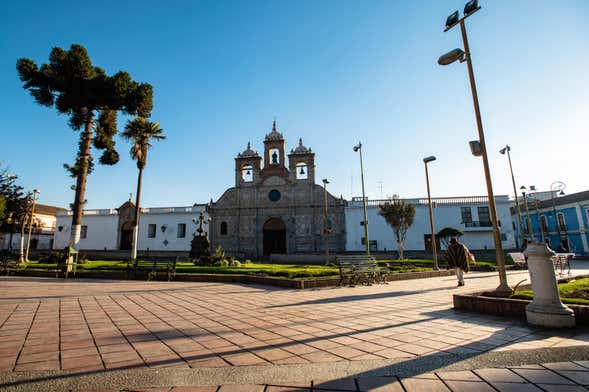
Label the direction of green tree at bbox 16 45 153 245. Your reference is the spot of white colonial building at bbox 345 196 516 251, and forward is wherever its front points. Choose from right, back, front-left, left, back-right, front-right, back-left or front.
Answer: front-right

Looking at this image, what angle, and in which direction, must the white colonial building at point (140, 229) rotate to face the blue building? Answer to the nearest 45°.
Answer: approximately 45° to its left

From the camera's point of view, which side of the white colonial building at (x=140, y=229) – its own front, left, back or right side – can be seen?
front

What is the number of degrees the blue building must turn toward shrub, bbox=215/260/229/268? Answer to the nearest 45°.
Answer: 0° — it already faces it

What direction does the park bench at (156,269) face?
toward the camera

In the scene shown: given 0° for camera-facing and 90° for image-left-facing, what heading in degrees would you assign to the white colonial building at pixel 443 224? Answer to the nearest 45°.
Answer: approximately 0°

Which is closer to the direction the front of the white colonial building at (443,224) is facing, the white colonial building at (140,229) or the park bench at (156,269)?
the park bench

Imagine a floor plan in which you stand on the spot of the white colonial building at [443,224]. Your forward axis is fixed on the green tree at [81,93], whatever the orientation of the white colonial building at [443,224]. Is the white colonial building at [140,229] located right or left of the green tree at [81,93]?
right

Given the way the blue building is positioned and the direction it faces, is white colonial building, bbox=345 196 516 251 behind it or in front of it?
in front

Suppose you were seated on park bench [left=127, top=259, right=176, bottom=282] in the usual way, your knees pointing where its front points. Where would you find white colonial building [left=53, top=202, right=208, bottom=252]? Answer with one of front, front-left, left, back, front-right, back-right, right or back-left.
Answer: back

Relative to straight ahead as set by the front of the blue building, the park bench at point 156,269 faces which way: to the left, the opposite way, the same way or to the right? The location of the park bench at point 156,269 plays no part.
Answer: to the left

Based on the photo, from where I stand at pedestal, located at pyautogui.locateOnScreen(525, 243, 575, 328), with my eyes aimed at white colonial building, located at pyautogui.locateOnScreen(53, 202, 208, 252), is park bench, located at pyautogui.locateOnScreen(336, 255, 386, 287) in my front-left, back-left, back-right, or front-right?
front-right

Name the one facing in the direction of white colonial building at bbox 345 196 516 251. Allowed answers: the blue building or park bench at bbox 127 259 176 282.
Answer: the blue building

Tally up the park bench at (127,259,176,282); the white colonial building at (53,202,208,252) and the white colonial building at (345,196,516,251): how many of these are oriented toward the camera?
3

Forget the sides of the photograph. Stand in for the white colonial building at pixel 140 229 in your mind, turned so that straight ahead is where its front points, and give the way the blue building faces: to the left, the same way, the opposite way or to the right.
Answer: to the right

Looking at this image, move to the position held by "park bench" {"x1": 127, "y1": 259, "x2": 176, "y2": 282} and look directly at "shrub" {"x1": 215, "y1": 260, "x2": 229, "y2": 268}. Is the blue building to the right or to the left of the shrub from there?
right

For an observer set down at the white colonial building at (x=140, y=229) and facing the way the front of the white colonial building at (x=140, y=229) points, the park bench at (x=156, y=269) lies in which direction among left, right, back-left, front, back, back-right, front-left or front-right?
front

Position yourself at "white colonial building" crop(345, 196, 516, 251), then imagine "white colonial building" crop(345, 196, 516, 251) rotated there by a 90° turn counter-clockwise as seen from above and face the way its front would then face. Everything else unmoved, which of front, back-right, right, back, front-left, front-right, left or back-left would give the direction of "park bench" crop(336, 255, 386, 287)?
right
